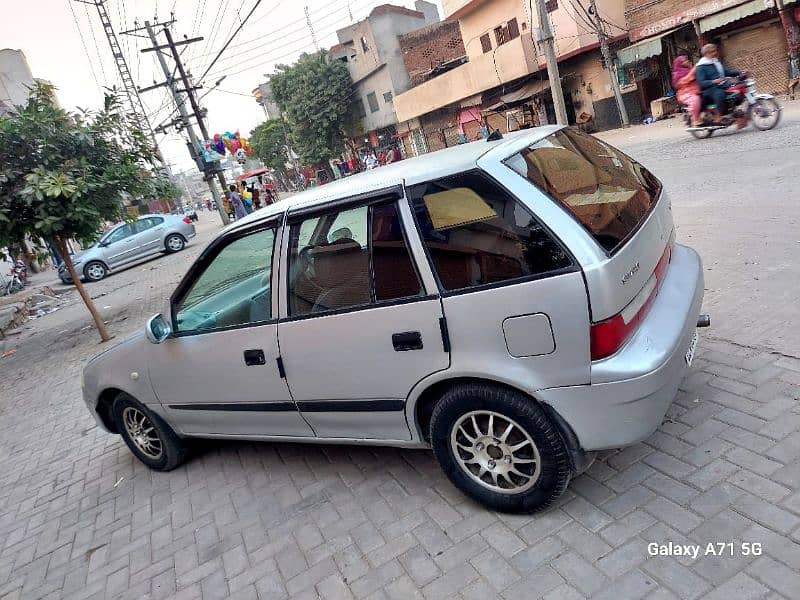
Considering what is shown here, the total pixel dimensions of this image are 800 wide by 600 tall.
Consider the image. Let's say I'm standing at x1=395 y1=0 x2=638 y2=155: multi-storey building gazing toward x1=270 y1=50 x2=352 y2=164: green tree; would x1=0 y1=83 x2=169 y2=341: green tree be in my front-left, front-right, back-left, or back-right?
back-left

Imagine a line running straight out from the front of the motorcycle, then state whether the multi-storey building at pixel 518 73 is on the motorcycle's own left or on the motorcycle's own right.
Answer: on the motorcycle's own left

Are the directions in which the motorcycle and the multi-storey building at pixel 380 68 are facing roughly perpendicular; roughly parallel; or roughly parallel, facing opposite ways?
roughly perpendicular

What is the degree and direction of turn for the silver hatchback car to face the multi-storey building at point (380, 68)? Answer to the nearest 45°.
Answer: approximately 45° to its right

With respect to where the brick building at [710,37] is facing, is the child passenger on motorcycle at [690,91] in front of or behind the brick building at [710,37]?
in front

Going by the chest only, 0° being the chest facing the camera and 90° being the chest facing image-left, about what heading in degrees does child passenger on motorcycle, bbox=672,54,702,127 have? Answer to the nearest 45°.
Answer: approximately 270°

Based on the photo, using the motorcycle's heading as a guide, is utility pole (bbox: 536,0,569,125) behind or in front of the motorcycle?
behind

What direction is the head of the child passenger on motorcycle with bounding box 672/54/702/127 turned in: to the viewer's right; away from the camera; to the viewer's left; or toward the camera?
to the viewer's right

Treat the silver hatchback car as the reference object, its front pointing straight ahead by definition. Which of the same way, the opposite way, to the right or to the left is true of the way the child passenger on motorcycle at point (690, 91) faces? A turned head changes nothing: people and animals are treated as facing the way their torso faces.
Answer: the opposite way

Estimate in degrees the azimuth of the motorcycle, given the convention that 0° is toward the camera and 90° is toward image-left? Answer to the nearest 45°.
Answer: approximately 270°

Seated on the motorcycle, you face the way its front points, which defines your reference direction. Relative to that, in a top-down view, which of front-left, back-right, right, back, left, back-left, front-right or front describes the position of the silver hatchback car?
right

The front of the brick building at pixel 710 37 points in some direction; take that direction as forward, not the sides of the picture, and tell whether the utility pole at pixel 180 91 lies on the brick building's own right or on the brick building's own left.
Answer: on the brick building's own right

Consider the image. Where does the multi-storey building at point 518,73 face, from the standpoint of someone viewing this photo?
facing the viewer and to the left of the viewer

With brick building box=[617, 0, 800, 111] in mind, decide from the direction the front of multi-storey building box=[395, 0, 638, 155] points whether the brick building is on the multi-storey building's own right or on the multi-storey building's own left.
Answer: on the multi-storey building's own left
